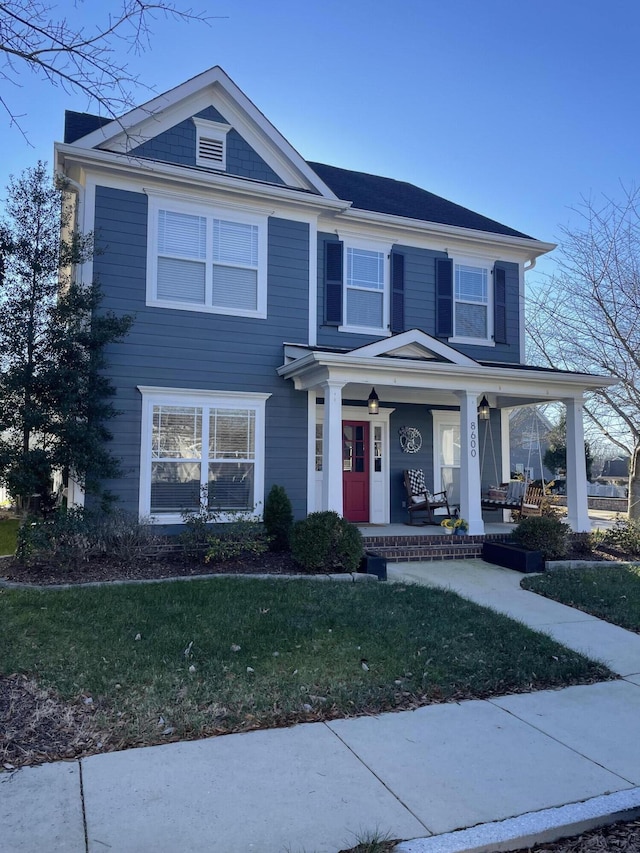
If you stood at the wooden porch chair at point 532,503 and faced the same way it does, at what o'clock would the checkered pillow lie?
The checkered pillow is roughly at 1 o'clock from the wooden porch chair.

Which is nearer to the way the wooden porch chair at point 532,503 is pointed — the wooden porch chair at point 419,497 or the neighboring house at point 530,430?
the wooden porch chair

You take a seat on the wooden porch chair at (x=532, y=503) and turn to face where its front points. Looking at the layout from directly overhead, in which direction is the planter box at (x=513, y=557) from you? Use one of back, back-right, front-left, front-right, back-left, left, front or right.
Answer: front-left

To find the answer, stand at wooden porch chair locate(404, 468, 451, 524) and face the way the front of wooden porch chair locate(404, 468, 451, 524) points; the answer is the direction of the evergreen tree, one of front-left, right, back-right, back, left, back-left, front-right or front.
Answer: right

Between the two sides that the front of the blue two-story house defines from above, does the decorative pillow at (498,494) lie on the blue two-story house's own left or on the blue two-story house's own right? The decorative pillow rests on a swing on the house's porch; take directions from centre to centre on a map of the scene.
on the blue two-story house's own left

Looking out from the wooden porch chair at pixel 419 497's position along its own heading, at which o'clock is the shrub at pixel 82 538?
The shrub is roughly at 3 o'clock from the wooden porch chair.

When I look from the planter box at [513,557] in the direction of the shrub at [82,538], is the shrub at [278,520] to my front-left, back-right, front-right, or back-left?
front-right

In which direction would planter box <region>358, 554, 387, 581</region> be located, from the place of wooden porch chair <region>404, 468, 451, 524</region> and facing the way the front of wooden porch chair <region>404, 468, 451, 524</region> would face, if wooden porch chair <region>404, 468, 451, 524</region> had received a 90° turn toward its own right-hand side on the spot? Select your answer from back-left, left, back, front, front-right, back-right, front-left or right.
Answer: front-left

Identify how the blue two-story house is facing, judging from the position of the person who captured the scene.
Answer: facing the viewer and to the right of the viewer

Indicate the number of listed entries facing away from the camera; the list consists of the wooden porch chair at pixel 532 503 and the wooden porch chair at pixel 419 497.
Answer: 0

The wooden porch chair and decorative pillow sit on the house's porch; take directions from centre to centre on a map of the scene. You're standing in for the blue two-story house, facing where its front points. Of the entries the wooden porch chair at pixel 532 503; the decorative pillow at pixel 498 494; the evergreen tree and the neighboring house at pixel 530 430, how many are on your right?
1

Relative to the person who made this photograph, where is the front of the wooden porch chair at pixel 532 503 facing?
facing the viewer and to the left of the viewer
